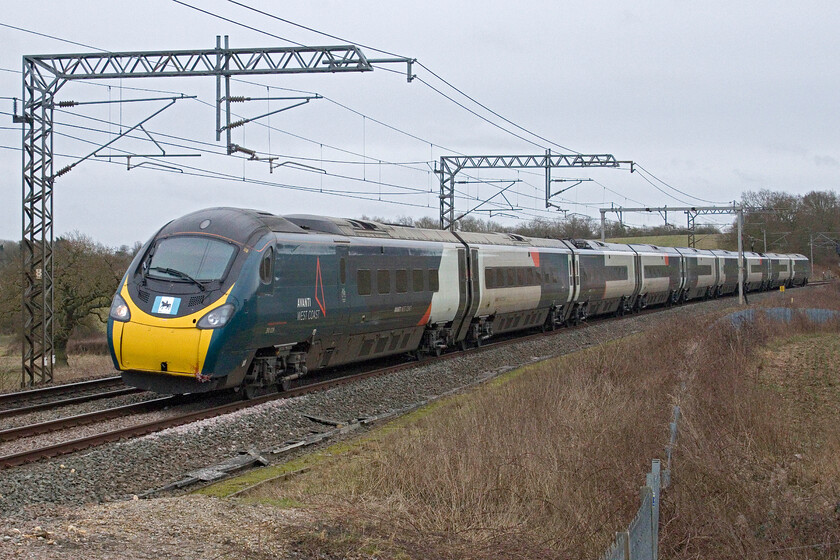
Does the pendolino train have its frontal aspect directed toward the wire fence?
no

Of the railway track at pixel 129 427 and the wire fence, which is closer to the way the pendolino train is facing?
the railway track

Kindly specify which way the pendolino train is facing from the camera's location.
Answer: facing the viewer and to the left of the viewer
